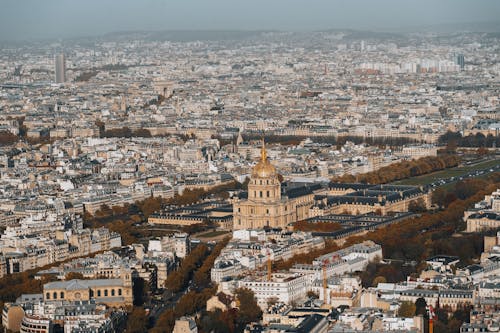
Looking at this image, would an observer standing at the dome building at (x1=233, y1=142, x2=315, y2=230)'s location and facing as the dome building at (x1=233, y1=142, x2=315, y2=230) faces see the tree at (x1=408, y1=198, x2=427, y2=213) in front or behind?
behind

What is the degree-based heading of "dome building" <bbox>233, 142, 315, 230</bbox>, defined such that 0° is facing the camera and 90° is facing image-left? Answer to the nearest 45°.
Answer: approximately 45°

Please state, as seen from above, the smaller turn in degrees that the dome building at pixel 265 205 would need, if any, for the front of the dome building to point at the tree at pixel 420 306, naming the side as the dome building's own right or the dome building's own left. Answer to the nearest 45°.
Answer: approximately 45° to the dome building's own left

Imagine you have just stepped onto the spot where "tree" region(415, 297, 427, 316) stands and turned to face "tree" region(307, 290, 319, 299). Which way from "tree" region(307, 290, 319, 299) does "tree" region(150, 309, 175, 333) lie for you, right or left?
left

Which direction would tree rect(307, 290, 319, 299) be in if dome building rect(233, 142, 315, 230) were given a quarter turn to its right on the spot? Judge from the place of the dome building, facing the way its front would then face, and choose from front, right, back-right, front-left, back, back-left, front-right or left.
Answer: back-left

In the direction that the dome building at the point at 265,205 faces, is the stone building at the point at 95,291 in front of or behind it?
in front

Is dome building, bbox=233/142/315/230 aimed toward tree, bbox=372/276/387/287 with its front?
no

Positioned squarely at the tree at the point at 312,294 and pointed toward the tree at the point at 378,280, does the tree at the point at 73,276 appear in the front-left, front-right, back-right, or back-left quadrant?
back-left

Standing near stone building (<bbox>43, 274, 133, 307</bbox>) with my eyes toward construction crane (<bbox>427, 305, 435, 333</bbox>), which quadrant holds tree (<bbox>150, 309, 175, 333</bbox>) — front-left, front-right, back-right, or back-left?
front-right
